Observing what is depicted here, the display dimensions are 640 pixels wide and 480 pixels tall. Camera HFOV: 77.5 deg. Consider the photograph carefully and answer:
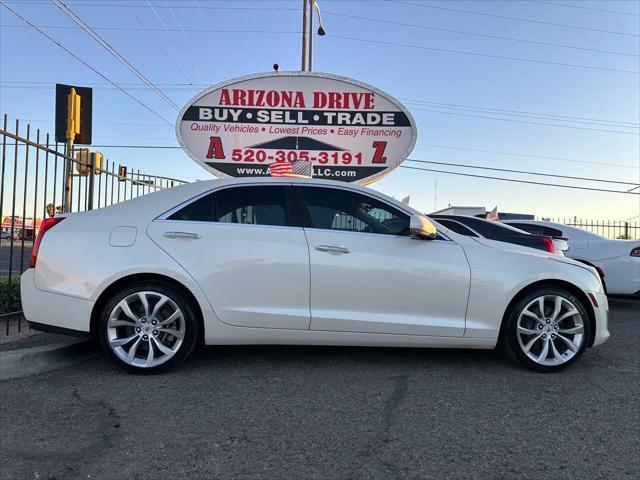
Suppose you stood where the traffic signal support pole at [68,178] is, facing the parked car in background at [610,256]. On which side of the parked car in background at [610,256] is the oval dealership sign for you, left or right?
left

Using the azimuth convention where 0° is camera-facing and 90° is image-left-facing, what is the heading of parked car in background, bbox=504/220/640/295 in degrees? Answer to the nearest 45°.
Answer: approximately 135°

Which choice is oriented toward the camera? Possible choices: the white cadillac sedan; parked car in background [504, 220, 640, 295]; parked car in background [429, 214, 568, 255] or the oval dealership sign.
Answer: the oval dealership sign

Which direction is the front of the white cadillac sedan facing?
to the viewer's right

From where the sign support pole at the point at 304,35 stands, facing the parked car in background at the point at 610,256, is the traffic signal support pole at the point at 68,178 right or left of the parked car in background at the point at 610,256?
right

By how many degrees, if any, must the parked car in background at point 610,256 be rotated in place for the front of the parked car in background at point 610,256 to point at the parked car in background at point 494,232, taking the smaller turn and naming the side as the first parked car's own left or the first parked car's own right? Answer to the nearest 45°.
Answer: approximately 90° to the first parked car's own left

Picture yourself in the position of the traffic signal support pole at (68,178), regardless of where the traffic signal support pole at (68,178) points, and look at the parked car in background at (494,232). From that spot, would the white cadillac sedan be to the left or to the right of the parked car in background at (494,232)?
right

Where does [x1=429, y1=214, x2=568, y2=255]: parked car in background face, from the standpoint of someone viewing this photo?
facing away from the viewer and to the left of the viewer

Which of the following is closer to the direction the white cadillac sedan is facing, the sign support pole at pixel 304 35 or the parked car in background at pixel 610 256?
the parked car in background

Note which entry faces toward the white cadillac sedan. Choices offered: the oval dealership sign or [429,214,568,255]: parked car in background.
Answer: the oval dealership sign

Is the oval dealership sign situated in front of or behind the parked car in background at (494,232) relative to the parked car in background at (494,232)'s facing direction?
in front
